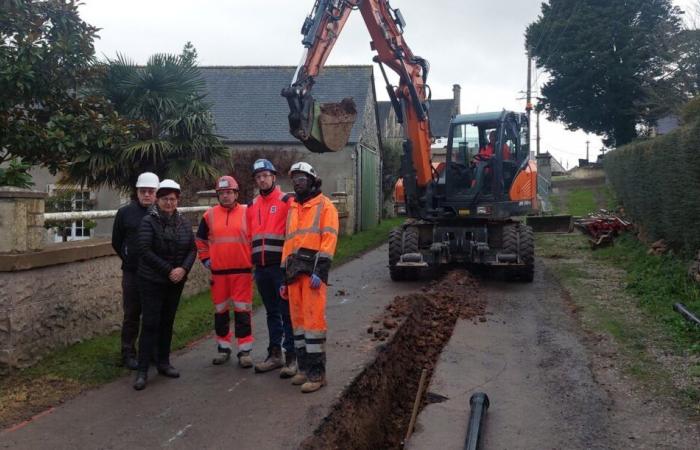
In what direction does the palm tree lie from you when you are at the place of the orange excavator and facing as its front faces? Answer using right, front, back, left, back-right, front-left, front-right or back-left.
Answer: front-right

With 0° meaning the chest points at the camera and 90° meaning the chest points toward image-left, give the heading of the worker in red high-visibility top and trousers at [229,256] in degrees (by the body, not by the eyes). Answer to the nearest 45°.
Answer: approximately 0°

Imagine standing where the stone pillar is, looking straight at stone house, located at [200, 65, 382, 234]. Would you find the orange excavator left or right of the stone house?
right

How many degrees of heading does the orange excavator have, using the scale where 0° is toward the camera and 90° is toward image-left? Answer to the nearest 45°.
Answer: approximately 45°

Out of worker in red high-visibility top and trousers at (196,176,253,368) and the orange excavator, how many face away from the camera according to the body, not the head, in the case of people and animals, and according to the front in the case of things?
0

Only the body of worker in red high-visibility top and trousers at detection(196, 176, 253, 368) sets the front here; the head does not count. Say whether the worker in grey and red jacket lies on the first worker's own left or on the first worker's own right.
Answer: on the first worker's own left

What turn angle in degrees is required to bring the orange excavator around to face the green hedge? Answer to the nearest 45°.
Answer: approximately 135° to its left

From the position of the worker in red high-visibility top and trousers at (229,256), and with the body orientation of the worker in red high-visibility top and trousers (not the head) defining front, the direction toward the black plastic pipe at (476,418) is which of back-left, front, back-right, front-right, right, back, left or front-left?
front-left

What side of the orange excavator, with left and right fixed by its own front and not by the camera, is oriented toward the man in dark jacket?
front

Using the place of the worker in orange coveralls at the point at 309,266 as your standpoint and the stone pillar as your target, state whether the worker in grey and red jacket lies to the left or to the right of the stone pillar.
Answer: right

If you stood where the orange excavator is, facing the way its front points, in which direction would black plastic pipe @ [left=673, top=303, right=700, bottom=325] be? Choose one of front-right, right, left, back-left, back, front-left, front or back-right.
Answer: left
